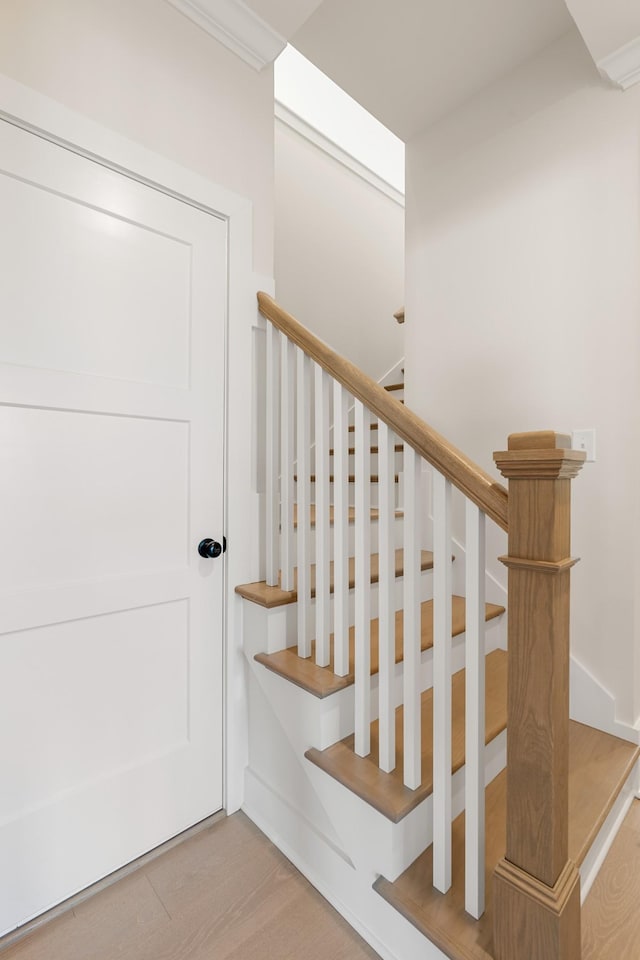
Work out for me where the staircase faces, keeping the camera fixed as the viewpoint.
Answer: facing the viewer and to the right of the viewer

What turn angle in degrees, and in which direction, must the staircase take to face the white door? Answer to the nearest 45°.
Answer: approximately 135° to its right

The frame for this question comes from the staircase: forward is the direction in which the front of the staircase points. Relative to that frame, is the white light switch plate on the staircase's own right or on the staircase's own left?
on the staircase's own left
